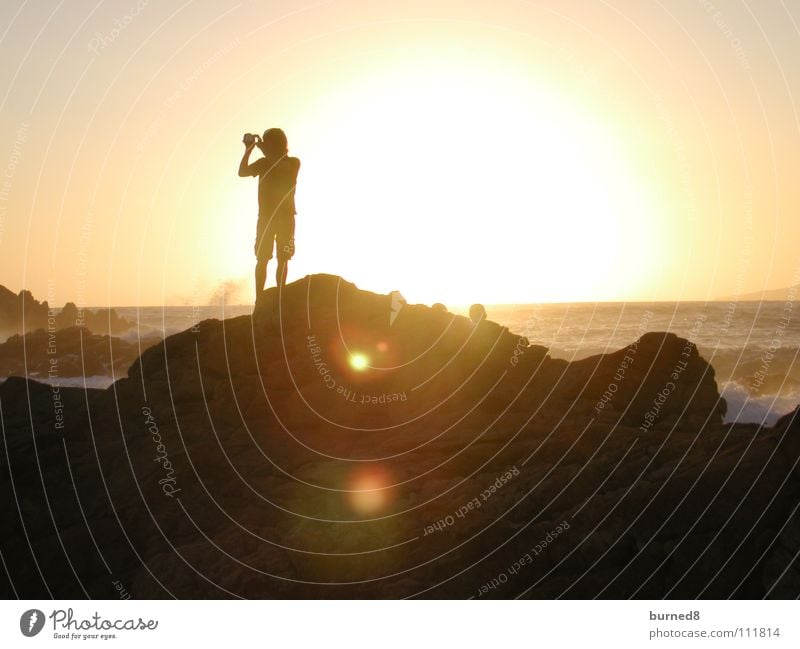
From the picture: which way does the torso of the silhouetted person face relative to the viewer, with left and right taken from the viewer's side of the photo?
facing away from the viewer and to the left of the viewer

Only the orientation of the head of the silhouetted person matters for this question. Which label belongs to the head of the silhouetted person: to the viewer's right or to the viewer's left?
to the viewer's left
